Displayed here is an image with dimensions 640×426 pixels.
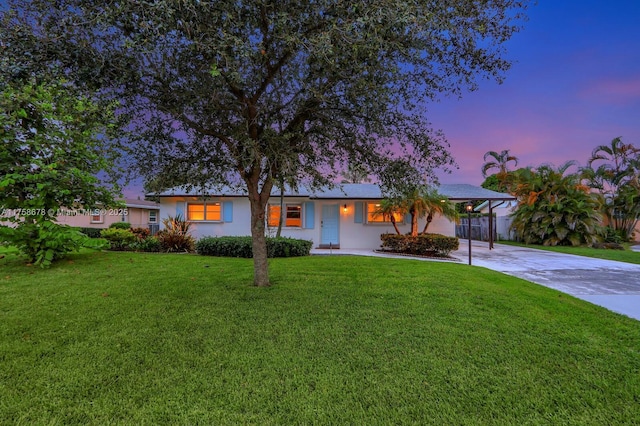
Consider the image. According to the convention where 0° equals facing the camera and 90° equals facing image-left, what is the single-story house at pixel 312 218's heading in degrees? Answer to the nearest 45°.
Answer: approximately 0°

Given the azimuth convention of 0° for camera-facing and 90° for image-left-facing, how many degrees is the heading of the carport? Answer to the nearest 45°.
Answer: approximately 0°

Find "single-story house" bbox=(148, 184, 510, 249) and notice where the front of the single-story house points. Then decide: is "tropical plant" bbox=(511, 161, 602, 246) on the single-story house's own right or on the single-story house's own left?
on the single-story house's own left

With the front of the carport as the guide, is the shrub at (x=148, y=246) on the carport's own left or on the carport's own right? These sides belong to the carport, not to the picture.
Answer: on the carport's own right

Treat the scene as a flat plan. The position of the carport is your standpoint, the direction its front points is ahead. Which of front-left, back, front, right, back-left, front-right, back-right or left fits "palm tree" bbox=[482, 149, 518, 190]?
back

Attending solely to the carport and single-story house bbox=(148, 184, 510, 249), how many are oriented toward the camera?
2

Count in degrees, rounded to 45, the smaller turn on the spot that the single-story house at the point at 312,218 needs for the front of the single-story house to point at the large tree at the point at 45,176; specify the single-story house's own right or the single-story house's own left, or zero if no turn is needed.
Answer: approximately 45° to the single-story house's own right

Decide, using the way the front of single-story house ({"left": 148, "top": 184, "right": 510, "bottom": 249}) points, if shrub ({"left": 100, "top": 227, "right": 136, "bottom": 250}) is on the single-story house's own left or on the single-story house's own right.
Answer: on the single-story house's own right

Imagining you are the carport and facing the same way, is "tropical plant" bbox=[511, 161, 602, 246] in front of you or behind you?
behind

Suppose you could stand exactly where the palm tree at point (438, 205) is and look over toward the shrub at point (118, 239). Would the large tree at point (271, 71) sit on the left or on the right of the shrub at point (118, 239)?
left

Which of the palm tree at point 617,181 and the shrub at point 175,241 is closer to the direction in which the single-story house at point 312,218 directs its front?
the shrub

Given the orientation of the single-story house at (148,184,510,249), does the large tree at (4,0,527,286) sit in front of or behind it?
in front
